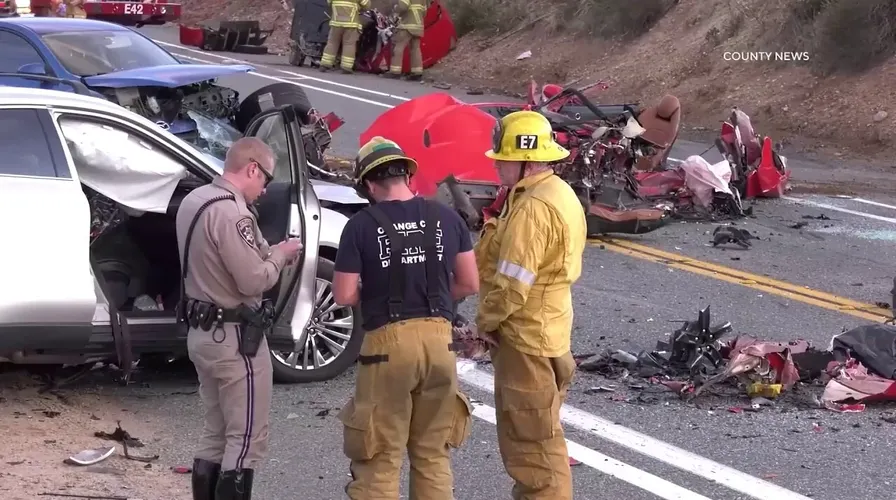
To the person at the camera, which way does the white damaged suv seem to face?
facing to the right of the viewer

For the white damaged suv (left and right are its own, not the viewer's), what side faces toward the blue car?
left

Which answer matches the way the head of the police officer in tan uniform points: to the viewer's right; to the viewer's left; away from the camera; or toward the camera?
to the viewer's right

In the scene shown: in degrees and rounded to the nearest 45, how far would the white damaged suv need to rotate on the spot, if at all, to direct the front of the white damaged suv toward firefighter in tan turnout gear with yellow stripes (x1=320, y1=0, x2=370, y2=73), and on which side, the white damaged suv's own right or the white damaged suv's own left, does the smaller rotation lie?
approximately 90° to the white damaged suv's own left

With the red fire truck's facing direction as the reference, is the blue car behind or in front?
in front

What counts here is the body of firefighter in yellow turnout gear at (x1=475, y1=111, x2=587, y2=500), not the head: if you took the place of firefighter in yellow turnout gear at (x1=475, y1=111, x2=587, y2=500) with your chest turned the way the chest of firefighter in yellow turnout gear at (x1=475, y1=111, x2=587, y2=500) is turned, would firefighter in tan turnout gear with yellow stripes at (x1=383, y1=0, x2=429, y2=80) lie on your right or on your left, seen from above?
on your right

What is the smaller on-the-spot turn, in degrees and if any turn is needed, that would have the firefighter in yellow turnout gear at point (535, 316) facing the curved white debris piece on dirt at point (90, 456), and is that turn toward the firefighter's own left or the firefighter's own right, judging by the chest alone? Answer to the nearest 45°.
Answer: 0° — they already face it

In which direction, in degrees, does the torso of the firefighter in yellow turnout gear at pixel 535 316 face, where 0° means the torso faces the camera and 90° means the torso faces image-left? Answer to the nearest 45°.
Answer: approximately 90°

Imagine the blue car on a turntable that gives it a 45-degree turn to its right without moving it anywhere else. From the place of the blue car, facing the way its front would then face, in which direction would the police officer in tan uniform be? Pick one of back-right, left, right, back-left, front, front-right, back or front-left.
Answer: front

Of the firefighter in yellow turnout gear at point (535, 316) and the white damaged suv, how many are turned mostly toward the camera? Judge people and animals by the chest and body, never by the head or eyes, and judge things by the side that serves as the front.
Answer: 0

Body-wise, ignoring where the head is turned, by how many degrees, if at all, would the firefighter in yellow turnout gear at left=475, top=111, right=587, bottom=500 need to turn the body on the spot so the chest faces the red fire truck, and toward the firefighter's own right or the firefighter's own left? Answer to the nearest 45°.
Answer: approximately 45° to the firefighter's own right
